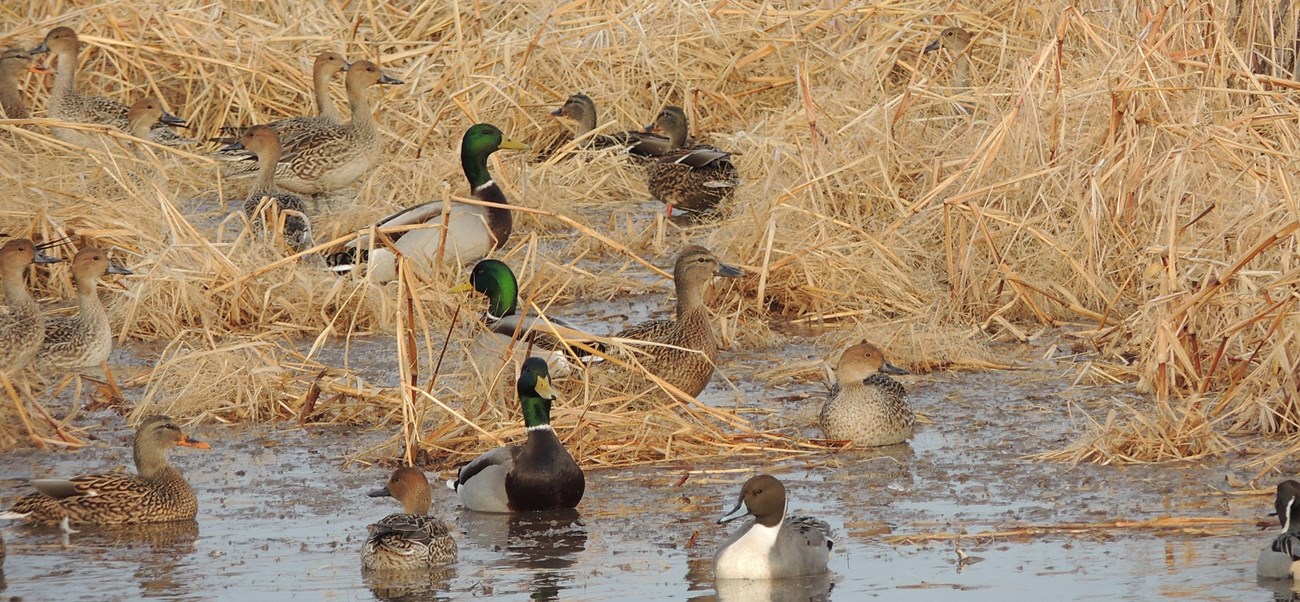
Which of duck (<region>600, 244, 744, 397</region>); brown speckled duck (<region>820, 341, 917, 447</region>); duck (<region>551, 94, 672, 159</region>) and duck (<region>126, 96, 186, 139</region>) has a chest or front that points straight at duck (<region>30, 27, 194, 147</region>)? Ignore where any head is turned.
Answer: duck (<region>551, 94, 672, 159</region>)

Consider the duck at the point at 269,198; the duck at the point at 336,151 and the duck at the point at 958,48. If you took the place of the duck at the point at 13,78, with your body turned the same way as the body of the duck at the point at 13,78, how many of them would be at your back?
0

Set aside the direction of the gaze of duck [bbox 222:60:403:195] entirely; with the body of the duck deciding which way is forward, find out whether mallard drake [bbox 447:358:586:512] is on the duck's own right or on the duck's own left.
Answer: on the duck's own right

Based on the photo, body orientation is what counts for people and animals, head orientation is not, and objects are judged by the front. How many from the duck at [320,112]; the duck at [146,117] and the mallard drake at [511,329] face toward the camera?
0

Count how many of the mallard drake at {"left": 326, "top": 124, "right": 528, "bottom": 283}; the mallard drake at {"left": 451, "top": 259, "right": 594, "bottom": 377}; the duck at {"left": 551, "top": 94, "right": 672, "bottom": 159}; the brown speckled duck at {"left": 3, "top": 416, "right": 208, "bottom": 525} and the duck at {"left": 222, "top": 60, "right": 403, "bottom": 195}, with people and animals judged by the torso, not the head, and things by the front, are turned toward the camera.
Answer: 0

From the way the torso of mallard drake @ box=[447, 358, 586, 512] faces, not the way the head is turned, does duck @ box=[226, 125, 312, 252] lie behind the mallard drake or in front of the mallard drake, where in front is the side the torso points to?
behind

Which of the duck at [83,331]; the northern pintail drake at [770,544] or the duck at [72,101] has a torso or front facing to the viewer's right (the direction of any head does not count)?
the duck at [83,331]

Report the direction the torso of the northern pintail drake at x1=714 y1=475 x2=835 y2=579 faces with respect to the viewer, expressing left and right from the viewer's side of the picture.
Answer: facing the viewer and to the left of the viewer

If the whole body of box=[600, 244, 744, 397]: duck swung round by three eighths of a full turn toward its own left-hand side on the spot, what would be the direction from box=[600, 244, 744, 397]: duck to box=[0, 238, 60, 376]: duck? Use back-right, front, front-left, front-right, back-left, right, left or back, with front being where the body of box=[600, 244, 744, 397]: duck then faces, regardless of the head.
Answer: left

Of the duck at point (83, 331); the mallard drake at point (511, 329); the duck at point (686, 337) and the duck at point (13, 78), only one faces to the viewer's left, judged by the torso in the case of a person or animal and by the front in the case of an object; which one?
the mallard drake

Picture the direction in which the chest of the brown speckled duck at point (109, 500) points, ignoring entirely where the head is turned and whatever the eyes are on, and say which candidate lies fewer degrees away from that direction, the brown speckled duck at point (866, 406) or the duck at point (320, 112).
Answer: the brown speckled duck

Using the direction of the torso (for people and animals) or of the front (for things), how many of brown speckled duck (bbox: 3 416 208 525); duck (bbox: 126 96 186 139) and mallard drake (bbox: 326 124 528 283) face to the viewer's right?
3

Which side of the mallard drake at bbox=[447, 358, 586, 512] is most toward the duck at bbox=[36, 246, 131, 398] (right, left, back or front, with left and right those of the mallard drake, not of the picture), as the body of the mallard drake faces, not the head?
back

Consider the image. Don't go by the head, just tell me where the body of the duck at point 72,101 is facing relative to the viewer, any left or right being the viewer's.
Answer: facing to the left of the viewer

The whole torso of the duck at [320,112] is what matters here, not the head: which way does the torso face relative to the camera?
to the viewer's right

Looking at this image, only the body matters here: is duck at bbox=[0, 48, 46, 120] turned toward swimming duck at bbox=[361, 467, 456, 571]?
no

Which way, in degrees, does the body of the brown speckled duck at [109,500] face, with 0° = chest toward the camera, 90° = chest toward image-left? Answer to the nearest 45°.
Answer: approximately 270°
